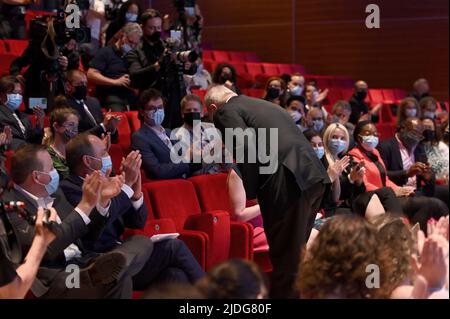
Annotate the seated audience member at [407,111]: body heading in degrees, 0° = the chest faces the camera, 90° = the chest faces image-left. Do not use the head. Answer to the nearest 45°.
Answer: approximately 315°

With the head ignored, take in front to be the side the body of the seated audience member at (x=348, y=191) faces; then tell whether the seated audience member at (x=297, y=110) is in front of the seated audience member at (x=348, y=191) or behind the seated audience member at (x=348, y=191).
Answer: behind

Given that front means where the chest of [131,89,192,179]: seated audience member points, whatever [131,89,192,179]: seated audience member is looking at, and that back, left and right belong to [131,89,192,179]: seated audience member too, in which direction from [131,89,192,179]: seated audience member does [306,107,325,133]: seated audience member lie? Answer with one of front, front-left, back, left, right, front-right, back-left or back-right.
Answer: left

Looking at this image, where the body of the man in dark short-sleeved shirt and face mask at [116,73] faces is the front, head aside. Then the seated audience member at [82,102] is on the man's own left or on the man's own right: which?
on the man's own right

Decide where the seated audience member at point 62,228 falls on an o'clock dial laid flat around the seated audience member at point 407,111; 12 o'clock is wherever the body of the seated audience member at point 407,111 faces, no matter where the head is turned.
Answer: the seated audience member at point 62,228 is roughly at 2 o'clock from the seated audience member at point 407,111.

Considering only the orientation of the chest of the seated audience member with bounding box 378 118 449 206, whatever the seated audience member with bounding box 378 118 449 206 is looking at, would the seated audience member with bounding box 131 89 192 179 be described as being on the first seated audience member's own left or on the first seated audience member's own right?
on the first seated audience member's own right

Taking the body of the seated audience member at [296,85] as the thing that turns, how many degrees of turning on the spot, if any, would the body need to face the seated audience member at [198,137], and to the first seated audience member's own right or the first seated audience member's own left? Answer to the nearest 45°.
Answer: approximately 45° to the first seated audience member's own right

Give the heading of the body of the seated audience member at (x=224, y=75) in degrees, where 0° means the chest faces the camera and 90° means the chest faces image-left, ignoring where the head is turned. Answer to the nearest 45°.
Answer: approximately 315°

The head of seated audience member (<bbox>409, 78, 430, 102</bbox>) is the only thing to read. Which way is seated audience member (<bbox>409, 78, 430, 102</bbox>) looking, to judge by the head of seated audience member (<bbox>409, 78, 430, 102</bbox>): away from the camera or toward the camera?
toward the camera

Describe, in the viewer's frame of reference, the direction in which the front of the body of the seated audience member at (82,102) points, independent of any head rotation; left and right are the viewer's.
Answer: facing the viewer and to the right of the viewer

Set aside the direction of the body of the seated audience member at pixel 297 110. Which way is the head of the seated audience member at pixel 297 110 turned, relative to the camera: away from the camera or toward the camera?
toward the camera

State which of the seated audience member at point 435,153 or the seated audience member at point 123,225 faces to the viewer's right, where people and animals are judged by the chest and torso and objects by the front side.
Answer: the seated audience member at point 123,225

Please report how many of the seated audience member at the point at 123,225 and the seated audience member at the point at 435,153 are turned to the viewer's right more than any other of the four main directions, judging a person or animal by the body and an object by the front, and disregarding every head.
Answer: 1

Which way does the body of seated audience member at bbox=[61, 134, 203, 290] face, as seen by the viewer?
to the viewer's right

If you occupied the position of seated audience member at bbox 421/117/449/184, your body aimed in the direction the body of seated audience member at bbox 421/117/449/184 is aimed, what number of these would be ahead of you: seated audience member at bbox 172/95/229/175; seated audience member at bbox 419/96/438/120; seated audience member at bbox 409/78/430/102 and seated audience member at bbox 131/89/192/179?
2

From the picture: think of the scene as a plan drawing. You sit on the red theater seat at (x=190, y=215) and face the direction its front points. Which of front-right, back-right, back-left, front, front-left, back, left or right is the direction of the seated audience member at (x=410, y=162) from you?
left

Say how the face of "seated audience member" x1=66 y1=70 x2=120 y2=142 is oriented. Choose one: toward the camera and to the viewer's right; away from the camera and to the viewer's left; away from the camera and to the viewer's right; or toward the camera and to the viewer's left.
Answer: toward the camera and to the viewer's right

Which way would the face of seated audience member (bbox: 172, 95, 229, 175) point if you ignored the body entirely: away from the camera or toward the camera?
toward the camera

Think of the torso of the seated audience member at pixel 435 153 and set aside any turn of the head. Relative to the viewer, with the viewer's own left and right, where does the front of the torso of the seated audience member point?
facing the viewer and to the left of the viewer
